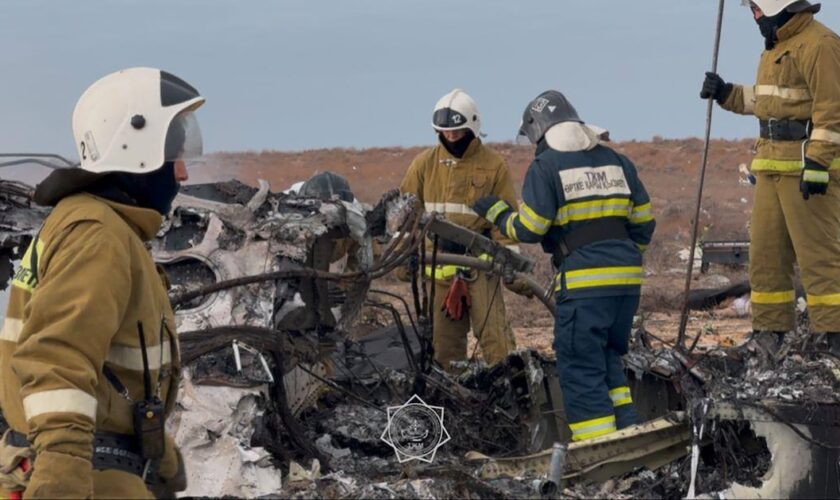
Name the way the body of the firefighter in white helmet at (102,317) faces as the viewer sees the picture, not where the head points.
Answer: to the viewer's right

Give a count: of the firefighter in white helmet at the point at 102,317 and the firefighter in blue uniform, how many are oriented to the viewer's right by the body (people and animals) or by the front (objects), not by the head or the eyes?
1

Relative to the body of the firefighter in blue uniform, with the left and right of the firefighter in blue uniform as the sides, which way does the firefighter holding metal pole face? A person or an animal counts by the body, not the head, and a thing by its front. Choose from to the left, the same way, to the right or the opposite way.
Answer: to the left

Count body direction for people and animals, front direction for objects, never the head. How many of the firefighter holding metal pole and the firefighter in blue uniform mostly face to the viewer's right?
0

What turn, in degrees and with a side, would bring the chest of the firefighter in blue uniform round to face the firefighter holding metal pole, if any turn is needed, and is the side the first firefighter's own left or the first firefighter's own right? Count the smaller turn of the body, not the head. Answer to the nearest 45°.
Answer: approximately 90° to the first firefighter's own right

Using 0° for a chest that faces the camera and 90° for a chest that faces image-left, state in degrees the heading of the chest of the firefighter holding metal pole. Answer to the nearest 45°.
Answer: approximately 45°

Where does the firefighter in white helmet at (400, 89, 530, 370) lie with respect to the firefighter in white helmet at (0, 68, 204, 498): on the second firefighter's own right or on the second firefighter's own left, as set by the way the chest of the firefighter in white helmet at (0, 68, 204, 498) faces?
on the second firefighter's own left

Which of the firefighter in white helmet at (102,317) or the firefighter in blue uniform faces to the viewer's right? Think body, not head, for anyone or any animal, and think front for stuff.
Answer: the firefighter in white helmet

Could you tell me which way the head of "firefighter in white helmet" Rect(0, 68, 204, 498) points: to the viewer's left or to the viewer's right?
to the viewer's right

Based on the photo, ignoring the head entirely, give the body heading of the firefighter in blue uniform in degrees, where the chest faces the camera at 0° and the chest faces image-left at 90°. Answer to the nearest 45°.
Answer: approximately 135°

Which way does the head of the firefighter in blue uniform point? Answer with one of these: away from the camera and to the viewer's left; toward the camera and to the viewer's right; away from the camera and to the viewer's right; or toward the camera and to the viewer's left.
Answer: away from the camera and to the viewer's left

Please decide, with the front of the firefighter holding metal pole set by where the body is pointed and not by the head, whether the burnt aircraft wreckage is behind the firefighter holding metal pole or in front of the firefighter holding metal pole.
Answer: in front

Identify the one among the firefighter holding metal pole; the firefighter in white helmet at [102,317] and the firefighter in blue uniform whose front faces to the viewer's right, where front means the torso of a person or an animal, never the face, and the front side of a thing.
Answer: the firefighter in white helmet
